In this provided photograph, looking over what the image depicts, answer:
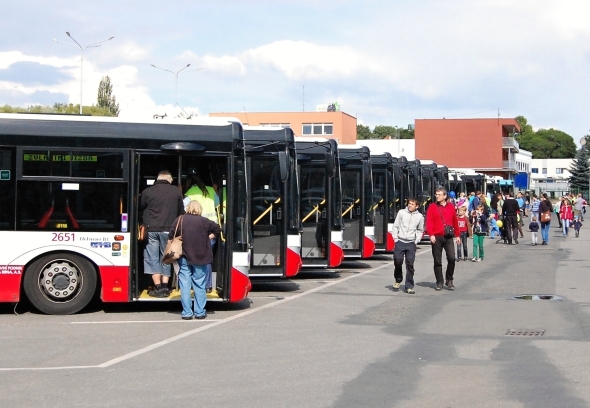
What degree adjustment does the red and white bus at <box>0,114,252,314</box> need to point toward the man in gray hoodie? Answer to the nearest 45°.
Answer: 0° — it already faces them

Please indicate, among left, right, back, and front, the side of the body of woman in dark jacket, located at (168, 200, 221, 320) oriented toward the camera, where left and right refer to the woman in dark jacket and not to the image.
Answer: back

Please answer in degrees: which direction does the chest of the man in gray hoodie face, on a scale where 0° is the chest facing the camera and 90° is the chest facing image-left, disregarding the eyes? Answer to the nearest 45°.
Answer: approximately 0°

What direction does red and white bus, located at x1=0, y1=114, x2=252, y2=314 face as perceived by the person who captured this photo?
facing to the right of the viewer

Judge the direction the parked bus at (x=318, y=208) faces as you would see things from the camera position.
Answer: facing to the right of the viewer

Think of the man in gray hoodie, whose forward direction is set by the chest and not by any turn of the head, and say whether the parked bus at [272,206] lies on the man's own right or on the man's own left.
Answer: on the man's own right
